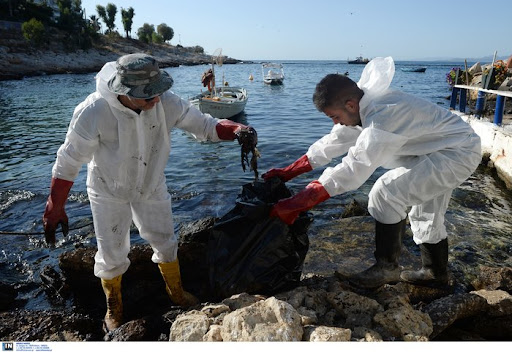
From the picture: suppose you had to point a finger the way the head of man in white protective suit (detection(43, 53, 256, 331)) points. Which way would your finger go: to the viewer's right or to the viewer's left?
to the viewer's right

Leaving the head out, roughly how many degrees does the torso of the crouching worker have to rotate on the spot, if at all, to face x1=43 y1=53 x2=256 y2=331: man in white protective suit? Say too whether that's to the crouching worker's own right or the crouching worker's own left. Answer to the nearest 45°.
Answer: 0° — they already face them

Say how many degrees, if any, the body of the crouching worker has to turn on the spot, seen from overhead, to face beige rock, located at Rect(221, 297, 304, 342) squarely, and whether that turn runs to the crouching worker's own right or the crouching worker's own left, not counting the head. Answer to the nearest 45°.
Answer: approximately 45° to the crouching worker's own left

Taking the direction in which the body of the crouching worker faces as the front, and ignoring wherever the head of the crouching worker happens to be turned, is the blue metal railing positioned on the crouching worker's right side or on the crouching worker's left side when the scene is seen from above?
on the crouching worker's right side

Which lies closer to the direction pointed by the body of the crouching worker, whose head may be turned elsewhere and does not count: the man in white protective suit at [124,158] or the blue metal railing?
the man in white protective suit

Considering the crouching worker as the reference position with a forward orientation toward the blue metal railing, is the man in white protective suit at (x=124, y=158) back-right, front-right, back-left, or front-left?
back-left

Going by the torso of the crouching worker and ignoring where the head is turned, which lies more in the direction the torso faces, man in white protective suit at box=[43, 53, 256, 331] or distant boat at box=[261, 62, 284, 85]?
the man in white protective suit

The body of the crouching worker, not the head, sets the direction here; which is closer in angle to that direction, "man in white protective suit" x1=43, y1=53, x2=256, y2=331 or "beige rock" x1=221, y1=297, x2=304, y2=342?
the man in white protective suit

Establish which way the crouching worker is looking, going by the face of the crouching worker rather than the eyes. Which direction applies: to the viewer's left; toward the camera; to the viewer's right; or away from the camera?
to the viewer's left

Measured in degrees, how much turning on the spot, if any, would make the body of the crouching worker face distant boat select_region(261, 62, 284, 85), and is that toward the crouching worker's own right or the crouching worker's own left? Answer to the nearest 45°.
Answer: approximately 90° to the crouching worker's own right

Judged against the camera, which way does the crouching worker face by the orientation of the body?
to the viewer's left
